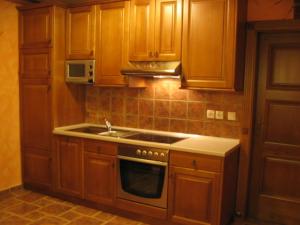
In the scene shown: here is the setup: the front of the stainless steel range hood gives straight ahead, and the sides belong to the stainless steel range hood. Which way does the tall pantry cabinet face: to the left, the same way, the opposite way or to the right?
the same way

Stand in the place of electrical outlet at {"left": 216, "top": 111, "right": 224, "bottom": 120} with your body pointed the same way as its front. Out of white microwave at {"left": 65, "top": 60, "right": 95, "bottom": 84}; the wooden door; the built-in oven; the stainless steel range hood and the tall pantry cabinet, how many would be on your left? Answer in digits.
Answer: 1

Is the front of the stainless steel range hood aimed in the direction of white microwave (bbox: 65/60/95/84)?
no

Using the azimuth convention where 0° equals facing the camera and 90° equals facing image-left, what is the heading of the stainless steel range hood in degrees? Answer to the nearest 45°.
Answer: approximately 45°

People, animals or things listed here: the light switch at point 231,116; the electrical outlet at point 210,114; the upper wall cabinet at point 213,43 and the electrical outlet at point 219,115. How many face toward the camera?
4

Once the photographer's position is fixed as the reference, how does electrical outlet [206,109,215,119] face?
facing the viewer

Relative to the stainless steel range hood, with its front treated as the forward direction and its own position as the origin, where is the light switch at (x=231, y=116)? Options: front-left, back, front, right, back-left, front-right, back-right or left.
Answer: back-left

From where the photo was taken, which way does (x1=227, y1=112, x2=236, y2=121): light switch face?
toward the camera

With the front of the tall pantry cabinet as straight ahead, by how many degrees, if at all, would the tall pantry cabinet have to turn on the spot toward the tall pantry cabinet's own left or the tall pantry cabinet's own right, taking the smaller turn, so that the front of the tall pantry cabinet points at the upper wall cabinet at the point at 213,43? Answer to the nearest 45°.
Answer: approximately 90° to the tall pantry cabinet's own left

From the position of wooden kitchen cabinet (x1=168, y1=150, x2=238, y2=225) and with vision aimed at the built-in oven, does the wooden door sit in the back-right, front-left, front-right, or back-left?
back-right

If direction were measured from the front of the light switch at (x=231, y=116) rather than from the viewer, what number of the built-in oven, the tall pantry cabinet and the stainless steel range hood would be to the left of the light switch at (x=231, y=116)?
0

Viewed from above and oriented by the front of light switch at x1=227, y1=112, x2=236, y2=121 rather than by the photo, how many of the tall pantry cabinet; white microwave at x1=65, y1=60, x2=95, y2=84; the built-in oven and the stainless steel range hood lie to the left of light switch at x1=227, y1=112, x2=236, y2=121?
0

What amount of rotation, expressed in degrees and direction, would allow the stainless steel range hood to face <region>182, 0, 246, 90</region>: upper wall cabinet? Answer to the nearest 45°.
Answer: approximately 135° to its left

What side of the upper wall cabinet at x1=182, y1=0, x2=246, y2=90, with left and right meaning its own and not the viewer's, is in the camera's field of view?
front

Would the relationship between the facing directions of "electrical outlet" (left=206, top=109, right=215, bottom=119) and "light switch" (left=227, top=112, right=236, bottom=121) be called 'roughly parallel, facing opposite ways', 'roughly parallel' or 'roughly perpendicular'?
roughly parallel

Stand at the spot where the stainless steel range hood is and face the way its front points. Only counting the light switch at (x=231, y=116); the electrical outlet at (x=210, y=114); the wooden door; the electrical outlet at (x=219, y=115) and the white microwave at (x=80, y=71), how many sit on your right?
1

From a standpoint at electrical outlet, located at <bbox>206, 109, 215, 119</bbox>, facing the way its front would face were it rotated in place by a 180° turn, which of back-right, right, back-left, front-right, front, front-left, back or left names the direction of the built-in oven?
back-left

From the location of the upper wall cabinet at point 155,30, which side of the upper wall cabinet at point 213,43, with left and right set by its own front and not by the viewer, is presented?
right
